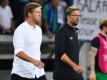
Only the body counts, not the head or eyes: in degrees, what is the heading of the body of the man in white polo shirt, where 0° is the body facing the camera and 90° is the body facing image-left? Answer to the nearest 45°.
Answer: approximately 315°
